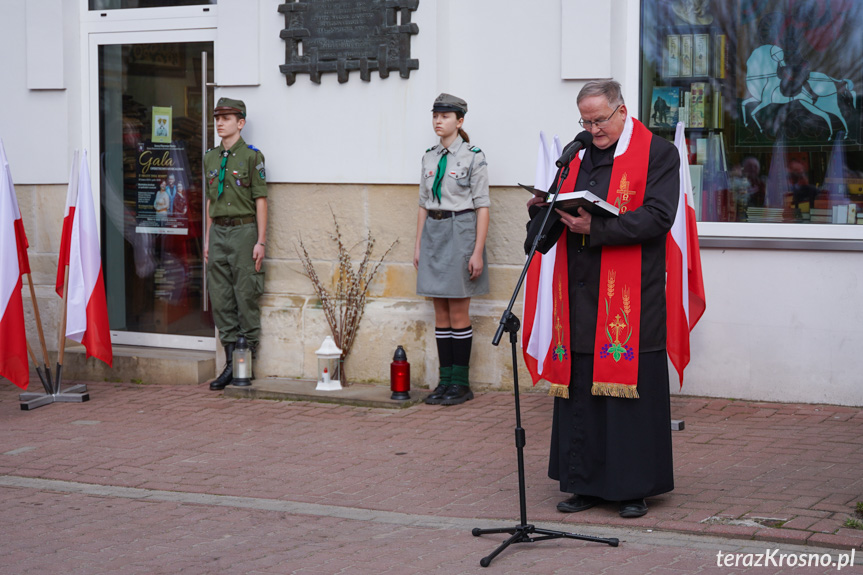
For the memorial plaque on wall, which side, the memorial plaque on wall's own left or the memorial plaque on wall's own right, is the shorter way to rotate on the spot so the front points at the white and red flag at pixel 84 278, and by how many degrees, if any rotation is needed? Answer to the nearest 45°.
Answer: approximately 90° to the memorial plaque on wall's own right

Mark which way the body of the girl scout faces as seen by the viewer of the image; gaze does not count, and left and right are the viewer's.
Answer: facing the viewer and to the left of the viewer

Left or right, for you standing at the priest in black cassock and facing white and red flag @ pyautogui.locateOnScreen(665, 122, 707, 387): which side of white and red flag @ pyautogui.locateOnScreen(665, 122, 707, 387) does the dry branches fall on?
left

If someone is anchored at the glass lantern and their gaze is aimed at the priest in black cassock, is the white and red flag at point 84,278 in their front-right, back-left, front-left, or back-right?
back-right

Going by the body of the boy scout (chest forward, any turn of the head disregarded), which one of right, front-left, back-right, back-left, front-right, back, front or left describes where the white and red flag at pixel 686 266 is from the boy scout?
left

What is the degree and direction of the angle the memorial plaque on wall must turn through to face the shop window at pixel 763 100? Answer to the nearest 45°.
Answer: approximately 90° to its left

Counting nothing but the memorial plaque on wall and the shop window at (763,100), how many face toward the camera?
2

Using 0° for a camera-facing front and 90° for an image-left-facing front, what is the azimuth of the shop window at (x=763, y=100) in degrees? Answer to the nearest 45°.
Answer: approximately 0°

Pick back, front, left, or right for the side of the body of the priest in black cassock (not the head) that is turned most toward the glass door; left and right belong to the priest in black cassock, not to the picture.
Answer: right
